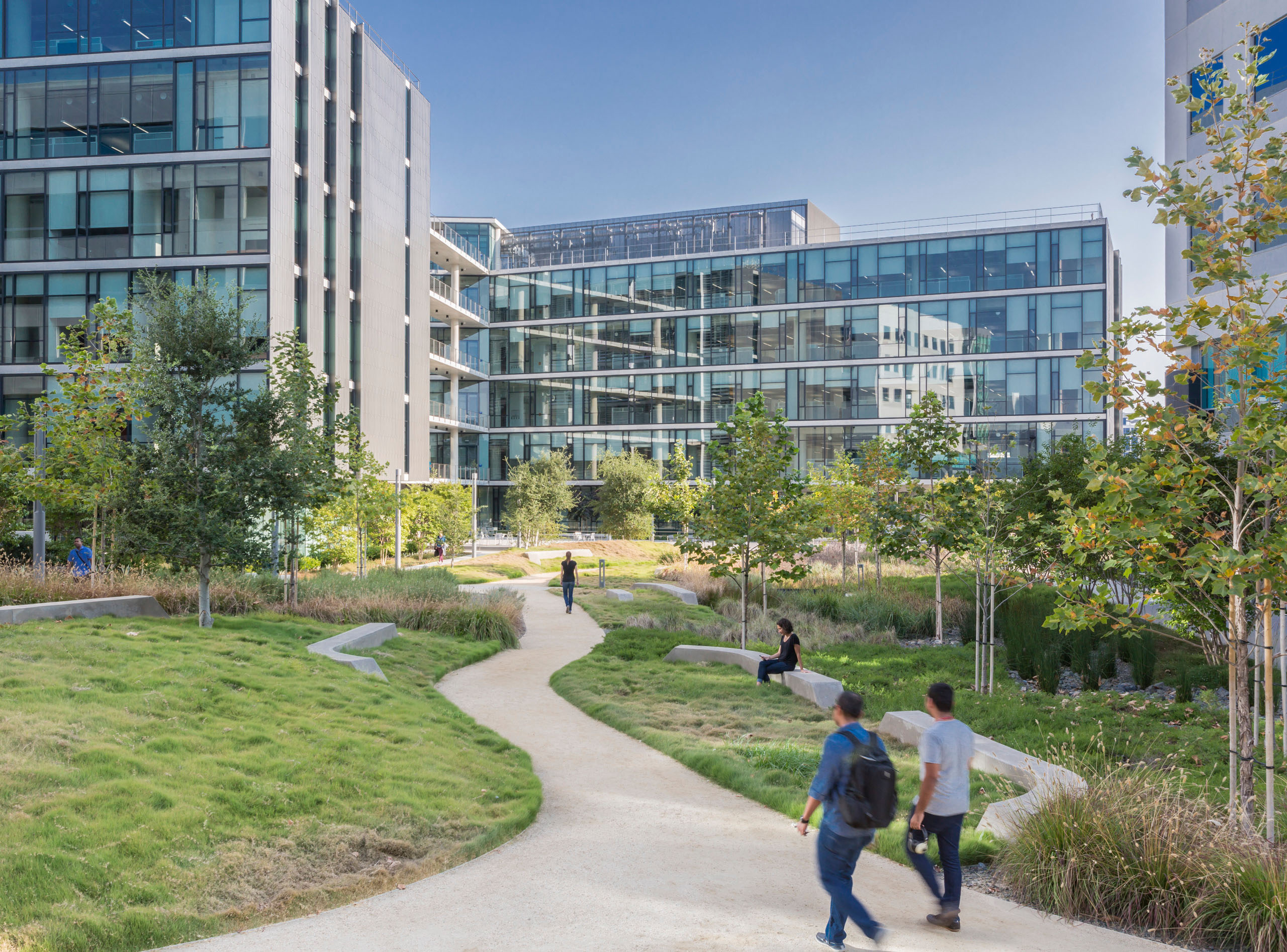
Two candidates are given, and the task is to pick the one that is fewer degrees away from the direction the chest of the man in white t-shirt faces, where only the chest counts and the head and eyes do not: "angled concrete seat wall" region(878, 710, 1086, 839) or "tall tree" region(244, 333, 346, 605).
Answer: the tall tree

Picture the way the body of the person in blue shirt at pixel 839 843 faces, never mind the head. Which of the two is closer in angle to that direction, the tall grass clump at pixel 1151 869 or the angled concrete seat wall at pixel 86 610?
the angled concrete seat wall
